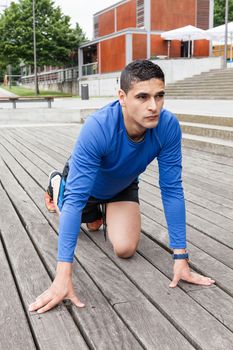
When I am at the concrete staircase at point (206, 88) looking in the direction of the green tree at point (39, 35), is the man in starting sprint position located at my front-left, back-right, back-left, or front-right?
back-left

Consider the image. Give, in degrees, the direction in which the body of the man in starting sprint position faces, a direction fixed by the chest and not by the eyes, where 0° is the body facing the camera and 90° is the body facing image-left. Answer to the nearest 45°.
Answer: approximately 315°

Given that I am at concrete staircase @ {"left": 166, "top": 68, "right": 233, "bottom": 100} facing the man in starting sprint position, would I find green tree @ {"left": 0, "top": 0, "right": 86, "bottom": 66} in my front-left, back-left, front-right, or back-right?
back-right

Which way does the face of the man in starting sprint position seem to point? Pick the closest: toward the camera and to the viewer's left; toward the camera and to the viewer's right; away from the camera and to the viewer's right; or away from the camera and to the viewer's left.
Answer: toward the camera and to the viewer's right

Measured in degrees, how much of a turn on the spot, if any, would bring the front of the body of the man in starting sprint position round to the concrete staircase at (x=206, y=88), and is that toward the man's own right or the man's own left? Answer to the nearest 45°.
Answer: approximately 135° to the man's own left

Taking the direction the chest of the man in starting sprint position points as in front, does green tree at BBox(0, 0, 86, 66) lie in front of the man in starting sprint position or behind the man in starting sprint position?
behind
